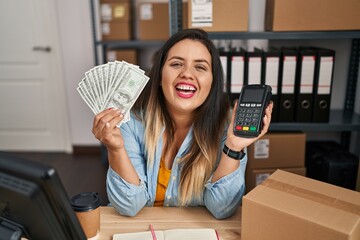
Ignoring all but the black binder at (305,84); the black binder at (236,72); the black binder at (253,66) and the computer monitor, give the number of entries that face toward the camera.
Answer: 3

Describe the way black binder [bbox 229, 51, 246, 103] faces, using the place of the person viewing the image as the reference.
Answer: facing the viewer

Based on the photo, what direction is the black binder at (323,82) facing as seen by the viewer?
toward the camera

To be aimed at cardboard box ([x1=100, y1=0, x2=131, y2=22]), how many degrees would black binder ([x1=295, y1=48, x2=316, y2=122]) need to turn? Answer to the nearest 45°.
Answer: approximately 135° to its right

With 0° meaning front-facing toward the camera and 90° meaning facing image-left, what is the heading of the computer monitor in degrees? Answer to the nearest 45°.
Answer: approximately 225°

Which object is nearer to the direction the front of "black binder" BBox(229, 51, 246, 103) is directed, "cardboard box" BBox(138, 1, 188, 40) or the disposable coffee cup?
the disposable coffee cup

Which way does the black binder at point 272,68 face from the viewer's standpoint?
toward the camera

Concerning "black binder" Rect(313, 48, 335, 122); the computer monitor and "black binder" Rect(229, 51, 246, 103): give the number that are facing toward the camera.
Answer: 2

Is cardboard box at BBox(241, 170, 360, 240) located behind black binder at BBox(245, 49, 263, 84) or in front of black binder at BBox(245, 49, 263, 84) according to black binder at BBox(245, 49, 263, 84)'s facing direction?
in front
